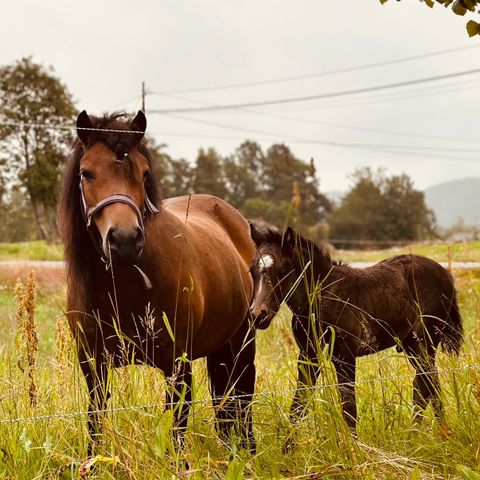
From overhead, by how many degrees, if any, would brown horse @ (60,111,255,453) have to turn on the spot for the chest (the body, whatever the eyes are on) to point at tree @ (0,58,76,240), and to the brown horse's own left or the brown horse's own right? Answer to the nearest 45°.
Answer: approximately 135° to the brown horse's own right

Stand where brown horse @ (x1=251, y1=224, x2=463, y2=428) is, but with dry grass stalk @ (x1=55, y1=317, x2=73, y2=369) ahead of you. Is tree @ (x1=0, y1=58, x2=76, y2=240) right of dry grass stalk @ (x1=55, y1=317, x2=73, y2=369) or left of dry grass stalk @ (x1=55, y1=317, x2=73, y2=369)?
right

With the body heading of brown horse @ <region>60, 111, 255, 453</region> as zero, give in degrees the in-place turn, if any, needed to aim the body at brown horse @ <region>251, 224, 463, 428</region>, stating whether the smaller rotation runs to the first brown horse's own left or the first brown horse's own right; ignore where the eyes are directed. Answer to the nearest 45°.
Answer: approximately 135° to the first brown horse's own left
